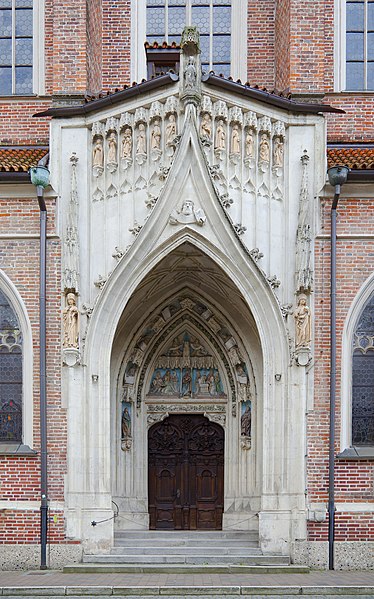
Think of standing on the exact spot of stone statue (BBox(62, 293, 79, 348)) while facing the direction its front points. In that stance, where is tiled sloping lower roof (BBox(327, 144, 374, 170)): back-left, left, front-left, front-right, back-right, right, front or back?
left

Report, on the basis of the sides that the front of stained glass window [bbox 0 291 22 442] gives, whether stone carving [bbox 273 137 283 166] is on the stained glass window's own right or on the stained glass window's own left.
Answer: on the stained glass window's own left

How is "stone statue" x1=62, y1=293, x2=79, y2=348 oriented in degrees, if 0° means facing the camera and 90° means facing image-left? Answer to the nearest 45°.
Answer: approximately 0°

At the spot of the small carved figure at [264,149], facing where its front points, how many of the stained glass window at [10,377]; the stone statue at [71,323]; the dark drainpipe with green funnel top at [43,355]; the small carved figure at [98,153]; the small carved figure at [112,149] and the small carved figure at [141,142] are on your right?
6

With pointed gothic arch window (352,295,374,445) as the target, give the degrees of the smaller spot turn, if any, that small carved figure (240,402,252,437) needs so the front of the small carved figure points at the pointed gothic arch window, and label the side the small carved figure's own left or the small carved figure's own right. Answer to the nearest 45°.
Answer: approximately 90° to the small carved figure's own left

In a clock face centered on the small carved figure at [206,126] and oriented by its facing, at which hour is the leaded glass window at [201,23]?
The leaded glass window is roughly at 6 o'clock from the small carved figure.

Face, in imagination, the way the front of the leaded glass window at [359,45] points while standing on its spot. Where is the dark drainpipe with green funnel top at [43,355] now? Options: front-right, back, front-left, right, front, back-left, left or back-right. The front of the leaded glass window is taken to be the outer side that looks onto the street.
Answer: front-right

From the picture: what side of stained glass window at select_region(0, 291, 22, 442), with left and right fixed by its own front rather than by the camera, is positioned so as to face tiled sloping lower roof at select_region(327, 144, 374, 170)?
left
